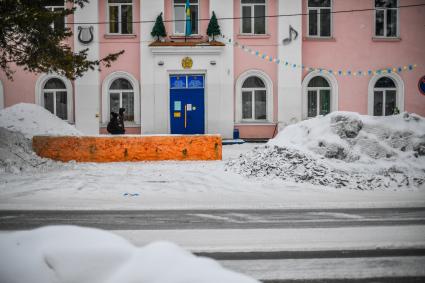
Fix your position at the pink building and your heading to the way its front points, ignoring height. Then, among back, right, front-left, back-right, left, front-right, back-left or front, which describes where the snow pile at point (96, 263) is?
front

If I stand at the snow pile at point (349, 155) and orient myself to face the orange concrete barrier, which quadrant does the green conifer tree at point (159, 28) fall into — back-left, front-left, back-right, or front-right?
front-right

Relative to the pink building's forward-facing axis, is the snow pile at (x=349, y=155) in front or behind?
in front

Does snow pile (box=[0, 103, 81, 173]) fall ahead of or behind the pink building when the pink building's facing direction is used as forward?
ahead

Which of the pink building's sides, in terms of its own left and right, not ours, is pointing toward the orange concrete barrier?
front

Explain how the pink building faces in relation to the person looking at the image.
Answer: facing the viewer
